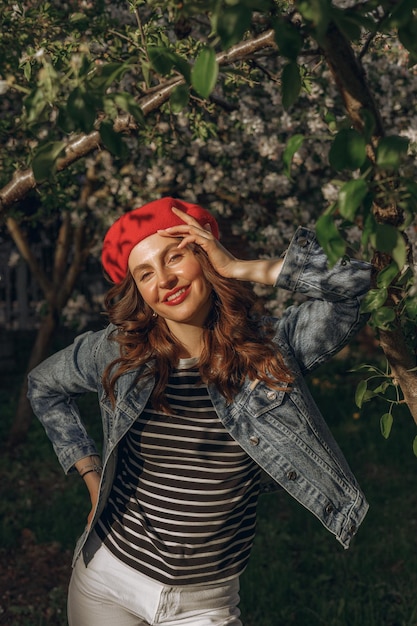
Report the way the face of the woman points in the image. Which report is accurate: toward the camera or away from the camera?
toward the camera

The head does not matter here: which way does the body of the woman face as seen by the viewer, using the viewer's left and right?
facing the viewer

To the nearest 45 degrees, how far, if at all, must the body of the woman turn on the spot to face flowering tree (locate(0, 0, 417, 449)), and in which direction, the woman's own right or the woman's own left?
approximately 135° to the woman's own left

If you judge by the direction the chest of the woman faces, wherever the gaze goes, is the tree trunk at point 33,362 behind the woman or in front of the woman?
behind
